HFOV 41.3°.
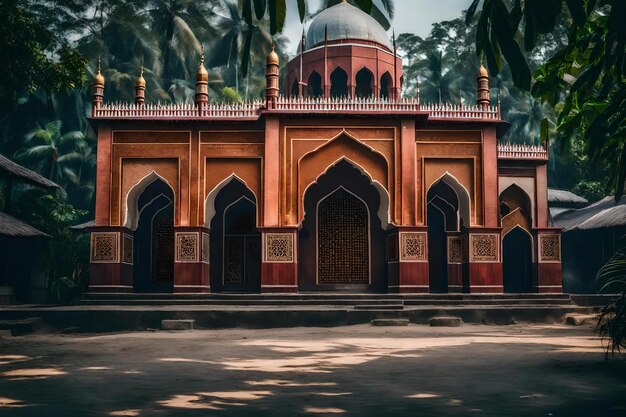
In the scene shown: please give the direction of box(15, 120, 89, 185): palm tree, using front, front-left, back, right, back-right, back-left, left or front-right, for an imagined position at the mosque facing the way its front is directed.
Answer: back-right

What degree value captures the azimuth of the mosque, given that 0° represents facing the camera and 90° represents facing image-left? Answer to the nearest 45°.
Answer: approximately 0°
